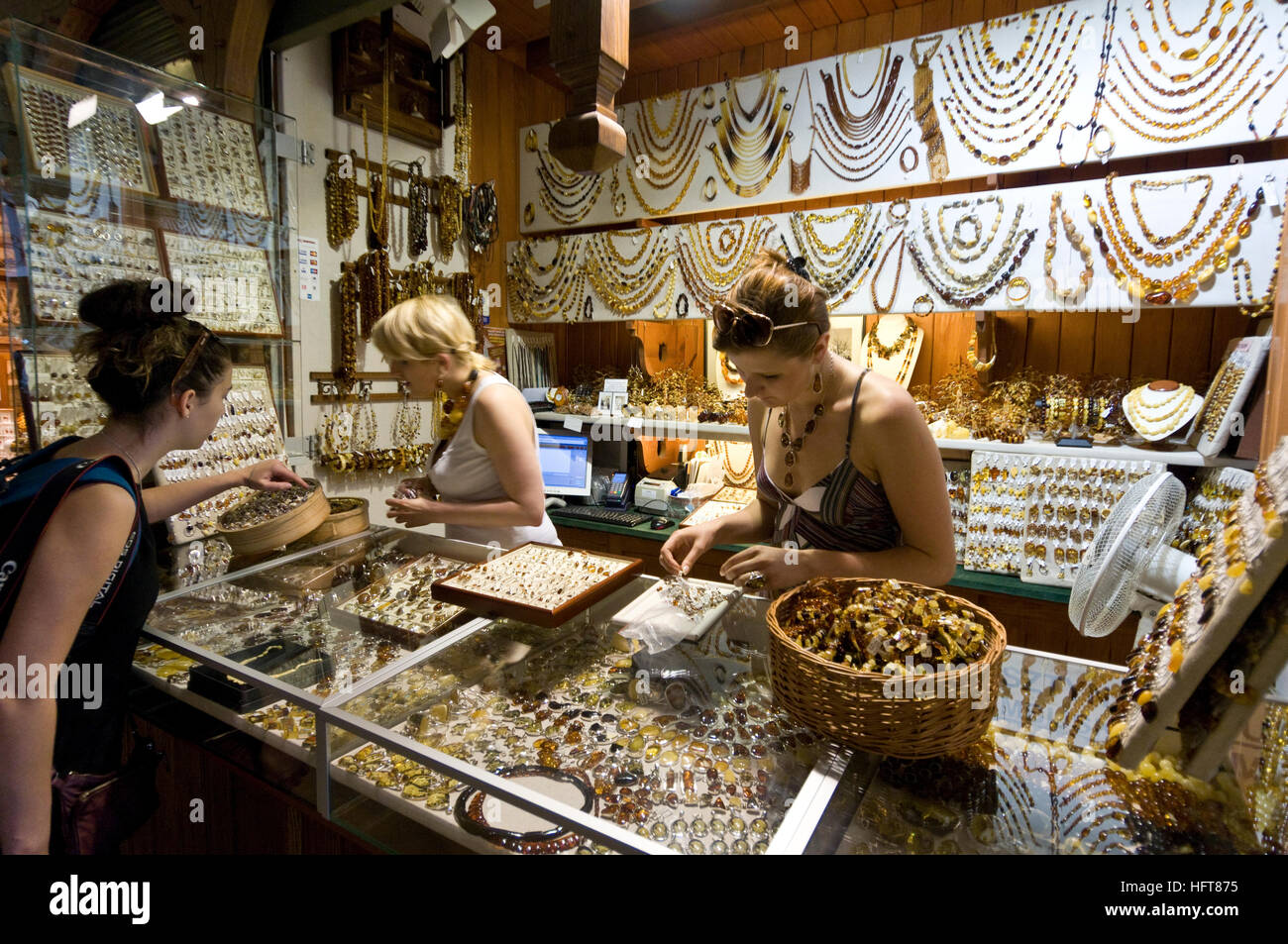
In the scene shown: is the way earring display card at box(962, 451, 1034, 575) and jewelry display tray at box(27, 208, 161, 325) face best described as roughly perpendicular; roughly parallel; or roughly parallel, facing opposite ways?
roughly perpendicular

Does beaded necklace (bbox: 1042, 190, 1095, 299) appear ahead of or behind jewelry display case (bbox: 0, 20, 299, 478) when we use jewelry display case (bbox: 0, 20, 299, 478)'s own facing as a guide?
ahead

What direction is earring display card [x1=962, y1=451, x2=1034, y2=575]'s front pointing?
toward the camera

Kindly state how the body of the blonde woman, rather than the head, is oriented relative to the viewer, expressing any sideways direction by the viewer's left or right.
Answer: facing to the left of the viewer

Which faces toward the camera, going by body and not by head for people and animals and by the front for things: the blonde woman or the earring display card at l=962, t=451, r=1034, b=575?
the earring display card

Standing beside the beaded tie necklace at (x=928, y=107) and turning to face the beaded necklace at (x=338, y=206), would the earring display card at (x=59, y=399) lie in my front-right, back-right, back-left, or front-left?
front-left

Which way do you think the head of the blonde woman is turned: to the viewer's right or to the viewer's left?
to the viewer's left

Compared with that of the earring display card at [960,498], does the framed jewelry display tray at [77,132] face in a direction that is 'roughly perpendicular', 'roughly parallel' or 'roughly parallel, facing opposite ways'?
roughly perpendicular

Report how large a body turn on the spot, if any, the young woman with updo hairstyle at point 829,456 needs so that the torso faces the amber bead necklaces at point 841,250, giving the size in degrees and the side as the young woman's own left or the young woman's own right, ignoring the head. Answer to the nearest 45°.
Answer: approximately 135° to the young woman's own right

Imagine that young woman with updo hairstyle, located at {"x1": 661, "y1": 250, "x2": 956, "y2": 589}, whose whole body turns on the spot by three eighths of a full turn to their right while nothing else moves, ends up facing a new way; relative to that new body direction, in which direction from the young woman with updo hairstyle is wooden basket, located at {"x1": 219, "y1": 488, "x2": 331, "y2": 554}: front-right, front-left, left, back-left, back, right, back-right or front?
left

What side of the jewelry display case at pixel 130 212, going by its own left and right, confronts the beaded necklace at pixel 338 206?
left

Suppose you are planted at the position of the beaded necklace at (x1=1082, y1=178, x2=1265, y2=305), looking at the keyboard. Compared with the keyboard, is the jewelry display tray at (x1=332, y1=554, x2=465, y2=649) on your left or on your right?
left

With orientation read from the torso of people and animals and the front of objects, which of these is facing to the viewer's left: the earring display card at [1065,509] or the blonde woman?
the blonde woman

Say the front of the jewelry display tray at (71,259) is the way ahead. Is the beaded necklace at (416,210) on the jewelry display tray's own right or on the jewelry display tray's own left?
on the jewelry display tray's own left

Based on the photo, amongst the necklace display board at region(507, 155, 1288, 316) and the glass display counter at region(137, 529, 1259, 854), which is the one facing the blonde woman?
the necklace display board

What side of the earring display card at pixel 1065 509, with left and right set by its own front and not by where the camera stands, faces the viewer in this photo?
front

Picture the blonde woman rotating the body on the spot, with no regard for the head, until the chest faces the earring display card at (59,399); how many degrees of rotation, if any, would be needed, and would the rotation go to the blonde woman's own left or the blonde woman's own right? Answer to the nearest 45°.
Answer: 0° — they already face it
